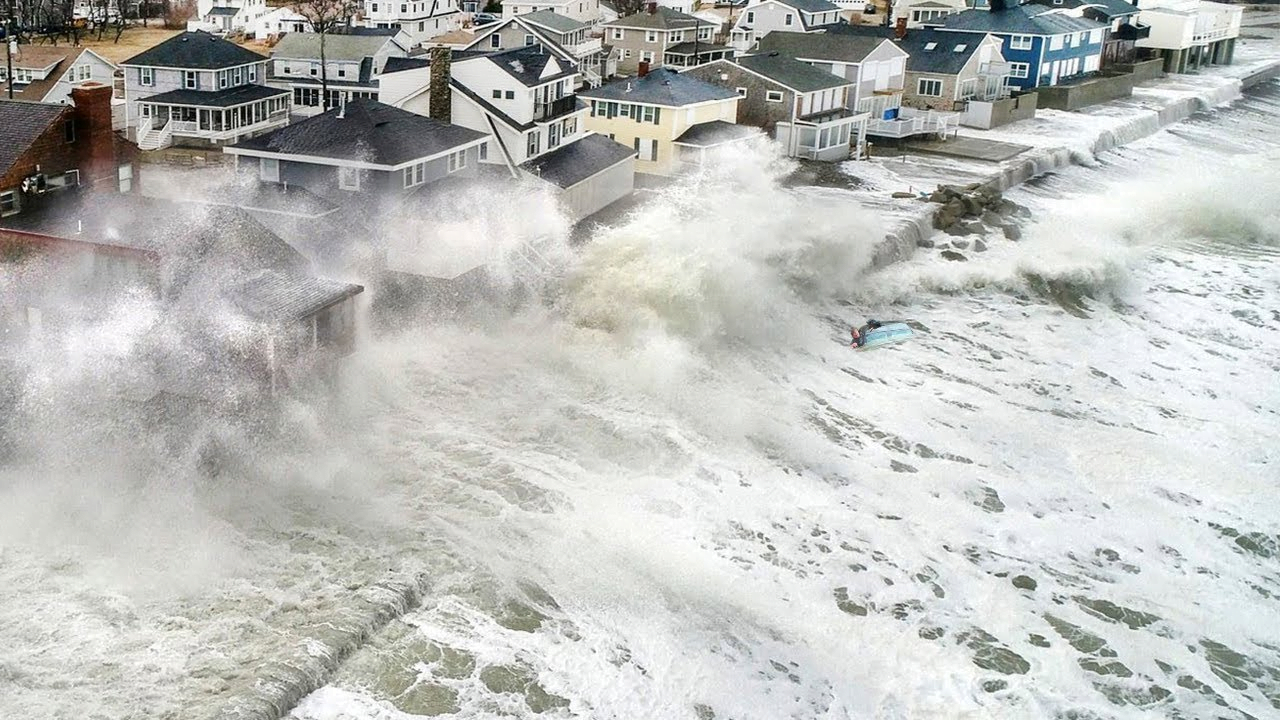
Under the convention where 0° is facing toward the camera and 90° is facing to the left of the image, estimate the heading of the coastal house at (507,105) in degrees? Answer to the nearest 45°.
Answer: approximately 315°

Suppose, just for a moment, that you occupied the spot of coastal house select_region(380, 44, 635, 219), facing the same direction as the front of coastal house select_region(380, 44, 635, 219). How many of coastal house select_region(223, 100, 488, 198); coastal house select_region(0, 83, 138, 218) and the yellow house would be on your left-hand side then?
1

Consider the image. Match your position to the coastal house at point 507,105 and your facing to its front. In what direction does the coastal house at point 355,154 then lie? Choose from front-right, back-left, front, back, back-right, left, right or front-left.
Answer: right

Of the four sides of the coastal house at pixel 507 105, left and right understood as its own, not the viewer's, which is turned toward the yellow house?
left

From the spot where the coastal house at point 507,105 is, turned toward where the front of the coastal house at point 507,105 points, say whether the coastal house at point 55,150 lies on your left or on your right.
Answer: on your right
